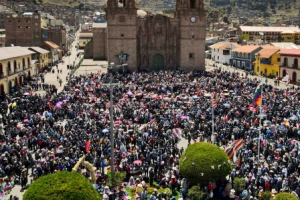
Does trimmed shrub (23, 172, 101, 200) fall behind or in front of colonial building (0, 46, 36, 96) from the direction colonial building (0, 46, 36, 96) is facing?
in front

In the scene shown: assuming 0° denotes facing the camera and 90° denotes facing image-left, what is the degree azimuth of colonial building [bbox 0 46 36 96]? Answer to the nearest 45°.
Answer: approximately 315°

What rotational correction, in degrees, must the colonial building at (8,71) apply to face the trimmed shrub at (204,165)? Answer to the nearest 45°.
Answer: approximately 45° to its right
